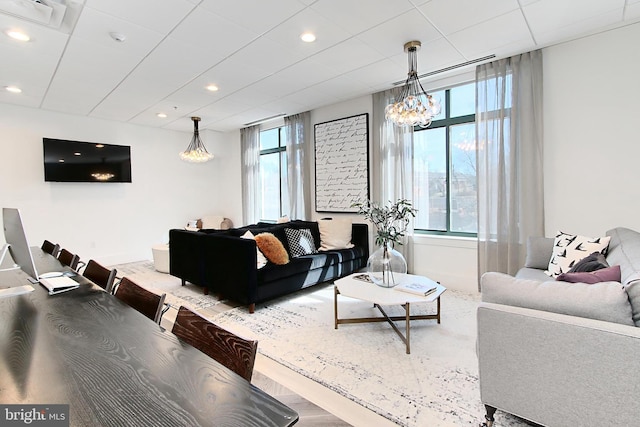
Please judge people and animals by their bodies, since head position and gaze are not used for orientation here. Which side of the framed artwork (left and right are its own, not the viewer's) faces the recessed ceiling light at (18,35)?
front

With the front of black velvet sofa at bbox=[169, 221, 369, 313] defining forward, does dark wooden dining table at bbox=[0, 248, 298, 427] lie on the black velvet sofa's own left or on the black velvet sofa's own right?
on the black velvet sofa's own right

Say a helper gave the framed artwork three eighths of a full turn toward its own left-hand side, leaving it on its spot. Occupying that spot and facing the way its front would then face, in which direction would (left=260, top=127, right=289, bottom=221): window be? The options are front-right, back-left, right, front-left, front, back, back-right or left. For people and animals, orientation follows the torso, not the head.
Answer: back-left

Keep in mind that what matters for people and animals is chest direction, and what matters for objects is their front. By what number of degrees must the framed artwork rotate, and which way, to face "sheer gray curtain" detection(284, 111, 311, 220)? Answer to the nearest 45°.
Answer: approximately 90° to its right

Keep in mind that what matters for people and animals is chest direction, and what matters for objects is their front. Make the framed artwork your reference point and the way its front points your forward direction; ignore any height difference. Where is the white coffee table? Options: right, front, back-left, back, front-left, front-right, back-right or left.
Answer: front-left

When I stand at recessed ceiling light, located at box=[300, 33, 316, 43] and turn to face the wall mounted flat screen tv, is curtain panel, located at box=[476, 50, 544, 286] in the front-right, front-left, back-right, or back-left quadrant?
back-right

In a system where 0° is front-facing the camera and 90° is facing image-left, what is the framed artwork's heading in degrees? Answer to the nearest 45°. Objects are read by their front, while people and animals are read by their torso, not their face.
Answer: approximately 45°

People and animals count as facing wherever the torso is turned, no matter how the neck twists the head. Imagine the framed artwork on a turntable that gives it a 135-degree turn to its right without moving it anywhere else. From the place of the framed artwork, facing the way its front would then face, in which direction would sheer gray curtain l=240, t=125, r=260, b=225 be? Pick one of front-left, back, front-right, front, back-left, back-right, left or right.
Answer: front-left

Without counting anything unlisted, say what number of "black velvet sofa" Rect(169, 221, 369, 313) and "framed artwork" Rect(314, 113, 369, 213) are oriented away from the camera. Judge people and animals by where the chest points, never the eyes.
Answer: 0
